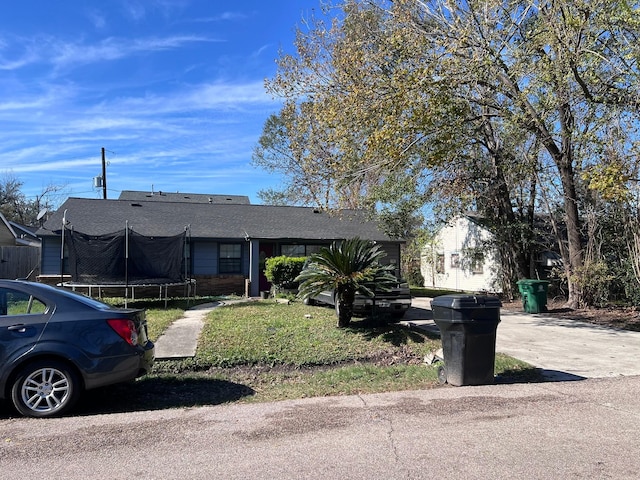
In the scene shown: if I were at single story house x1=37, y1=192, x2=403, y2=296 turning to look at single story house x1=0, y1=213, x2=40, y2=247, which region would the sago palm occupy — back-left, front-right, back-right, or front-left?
back-left

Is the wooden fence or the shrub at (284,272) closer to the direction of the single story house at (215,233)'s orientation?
the shrub

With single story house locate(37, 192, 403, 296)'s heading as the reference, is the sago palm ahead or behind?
ahead

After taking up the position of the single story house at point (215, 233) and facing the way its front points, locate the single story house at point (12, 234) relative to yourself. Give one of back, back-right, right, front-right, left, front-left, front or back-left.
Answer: back-right

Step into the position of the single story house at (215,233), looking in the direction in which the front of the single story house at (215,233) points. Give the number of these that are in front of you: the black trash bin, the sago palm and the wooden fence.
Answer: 2

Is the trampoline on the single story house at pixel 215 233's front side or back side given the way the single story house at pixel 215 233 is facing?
on the front side

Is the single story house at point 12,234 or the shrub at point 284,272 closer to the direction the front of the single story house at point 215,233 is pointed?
the shrub

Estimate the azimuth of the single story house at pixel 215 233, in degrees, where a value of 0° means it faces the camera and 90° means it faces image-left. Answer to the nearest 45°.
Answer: approximately 0°

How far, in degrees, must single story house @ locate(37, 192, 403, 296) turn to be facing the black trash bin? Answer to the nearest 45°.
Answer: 0° — it already faces it

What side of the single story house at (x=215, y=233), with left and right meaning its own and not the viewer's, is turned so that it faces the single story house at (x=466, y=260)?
left

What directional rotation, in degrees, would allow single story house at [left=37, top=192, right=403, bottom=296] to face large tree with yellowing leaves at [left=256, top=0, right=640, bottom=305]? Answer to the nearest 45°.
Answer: approximately 45° to its left

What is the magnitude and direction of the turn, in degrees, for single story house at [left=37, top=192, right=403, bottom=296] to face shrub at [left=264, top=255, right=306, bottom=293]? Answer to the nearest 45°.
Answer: approximately 45° to its left

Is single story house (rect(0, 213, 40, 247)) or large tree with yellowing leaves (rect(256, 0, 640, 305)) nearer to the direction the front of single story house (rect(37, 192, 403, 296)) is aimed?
the large tree with yellowing leaves

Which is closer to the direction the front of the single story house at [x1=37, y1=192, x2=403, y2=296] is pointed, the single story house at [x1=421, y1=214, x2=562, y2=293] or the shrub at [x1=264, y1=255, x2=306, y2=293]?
the shrub

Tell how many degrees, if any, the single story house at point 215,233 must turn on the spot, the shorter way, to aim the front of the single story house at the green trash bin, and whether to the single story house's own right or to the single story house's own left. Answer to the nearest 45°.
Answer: approximately 45° to the single story house's own left
